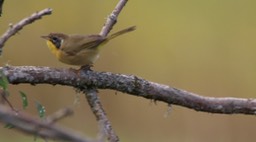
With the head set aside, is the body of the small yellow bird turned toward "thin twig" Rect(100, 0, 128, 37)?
no

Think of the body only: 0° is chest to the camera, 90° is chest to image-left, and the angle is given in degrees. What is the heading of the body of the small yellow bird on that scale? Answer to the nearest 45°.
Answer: approximately 90°

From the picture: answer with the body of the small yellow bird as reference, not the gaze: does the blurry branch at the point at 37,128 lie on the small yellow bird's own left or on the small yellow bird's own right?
on the small yellow bird's own left
